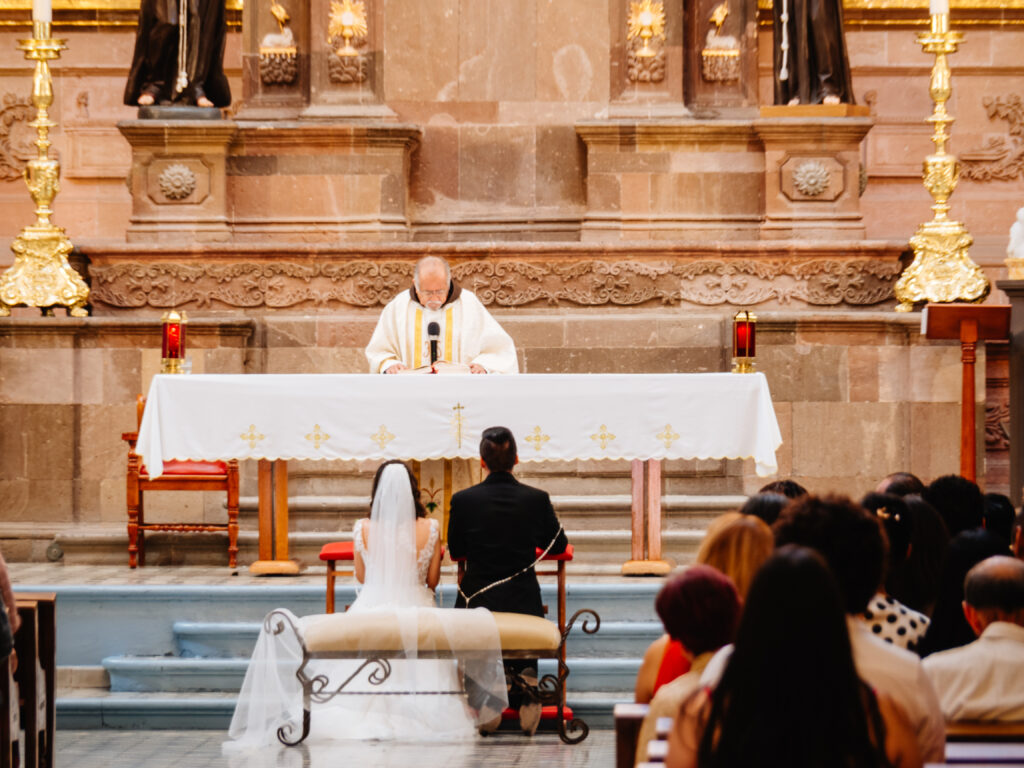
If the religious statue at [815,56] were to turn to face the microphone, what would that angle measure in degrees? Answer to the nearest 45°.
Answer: approximately 45° to its right

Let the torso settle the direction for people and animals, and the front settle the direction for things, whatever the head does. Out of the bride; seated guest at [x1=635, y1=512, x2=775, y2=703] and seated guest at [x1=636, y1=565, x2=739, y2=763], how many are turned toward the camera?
0

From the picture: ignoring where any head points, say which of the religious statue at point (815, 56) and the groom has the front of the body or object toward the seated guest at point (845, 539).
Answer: the religious statue

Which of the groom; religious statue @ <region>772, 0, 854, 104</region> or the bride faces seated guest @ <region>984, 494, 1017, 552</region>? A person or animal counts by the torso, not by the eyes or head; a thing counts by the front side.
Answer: the religious statue

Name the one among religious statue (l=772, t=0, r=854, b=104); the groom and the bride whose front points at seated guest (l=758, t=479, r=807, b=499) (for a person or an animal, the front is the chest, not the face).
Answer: the religious statue

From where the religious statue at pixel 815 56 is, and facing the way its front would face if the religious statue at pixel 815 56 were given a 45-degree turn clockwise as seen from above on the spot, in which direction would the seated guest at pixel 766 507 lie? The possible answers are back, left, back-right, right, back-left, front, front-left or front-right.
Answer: front-left

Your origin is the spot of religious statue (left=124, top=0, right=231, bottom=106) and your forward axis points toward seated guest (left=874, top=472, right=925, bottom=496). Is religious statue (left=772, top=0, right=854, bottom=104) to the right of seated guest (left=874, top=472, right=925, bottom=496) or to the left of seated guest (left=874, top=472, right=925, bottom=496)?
left

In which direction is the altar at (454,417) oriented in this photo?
toward the camera

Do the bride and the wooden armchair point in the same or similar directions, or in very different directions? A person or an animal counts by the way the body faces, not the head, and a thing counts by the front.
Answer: very different directions

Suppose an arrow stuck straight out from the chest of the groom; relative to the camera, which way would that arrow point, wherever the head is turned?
away from the camera

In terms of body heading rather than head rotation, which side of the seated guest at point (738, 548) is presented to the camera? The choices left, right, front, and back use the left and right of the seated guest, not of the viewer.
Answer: back

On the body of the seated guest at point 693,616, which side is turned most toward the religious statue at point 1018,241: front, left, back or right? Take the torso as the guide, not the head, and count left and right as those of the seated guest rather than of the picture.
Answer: front

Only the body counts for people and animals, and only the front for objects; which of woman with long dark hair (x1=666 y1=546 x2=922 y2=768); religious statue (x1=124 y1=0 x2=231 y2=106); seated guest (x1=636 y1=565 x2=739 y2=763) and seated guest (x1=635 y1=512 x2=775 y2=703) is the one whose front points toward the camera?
the religious statue

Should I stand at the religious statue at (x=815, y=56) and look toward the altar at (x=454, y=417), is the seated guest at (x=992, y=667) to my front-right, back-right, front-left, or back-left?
front-left

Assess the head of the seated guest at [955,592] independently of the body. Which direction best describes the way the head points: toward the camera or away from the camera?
away from the camera

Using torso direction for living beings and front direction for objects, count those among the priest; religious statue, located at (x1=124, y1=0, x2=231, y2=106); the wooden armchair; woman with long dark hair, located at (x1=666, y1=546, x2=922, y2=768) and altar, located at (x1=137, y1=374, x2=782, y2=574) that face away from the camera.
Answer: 1

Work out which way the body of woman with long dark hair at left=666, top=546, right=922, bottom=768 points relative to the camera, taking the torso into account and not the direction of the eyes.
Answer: away from the camera

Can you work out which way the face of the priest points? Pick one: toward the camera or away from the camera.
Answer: toward the camera

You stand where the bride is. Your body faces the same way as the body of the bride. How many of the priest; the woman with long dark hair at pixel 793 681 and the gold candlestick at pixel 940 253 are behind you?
1

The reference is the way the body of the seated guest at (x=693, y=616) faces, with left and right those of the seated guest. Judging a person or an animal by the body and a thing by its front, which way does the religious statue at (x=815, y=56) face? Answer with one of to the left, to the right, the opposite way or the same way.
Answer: the opposite way

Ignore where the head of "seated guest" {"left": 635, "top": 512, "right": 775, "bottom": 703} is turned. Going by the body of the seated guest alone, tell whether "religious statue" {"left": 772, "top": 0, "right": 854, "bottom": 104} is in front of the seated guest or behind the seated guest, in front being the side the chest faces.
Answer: in front
